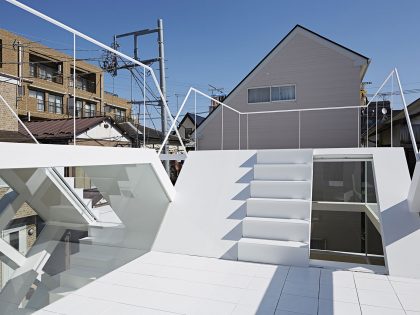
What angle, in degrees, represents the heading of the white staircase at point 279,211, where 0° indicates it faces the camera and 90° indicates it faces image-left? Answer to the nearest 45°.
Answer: approximately 0°

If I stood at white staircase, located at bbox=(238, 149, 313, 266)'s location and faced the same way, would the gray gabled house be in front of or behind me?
behind
